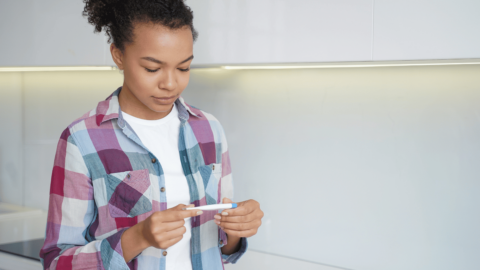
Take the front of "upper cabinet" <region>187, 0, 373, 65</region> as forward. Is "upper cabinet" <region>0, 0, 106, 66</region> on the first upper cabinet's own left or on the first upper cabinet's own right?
on the first upper cabinet's own right

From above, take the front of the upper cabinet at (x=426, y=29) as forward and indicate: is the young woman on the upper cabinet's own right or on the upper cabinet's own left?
on the upper cabinet's own right

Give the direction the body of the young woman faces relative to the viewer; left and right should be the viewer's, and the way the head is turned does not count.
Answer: facing the viewer and to the right of the viewer

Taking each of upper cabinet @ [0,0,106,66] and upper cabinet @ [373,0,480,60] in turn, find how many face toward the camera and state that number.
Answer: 2

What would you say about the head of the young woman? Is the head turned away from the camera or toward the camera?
toward the camera

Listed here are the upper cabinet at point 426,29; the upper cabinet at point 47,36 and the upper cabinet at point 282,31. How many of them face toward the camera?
3

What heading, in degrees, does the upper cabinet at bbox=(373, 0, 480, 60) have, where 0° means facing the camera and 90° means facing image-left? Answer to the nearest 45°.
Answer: approximately 0°

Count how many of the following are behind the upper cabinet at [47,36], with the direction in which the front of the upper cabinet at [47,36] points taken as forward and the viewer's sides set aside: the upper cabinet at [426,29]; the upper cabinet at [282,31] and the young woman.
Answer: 0

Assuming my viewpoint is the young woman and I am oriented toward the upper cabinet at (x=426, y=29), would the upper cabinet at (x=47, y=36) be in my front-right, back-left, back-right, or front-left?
back-left

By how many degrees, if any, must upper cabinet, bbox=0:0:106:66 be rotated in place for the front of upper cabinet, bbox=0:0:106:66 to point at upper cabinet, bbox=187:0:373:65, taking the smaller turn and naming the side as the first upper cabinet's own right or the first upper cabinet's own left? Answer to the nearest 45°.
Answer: approximately 45° to the first upper cabinet's own left

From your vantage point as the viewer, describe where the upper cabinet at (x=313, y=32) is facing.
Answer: facing the viewer

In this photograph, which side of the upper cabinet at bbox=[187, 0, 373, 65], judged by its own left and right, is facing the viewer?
front

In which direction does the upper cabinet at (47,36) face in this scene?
toward the camera
